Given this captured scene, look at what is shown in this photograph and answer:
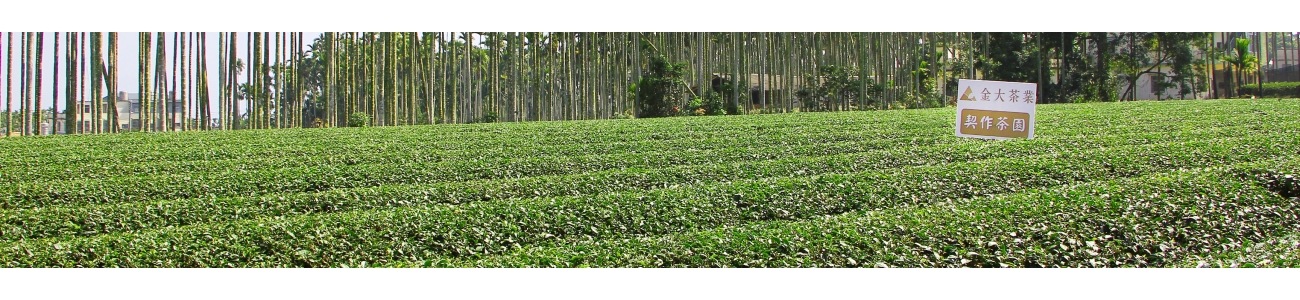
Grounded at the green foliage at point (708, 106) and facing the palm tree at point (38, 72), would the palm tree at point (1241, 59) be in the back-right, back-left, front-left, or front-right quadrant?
back-left

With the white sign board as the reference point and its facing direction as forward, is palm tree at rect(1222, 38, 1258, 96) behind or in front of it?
behind

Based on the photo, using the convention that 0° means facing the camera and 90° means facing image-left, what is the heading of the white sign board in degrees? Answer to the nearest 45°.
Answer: approximately 0°

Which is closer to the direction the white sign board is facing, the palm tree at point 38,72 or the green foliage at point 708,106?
the palm tree

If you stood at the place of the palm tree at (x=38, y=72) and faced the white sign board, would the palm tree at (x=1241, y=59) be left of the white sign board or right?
left

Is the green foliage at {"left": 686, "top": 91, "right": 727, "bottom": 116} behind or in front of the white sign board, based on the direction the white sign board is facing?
behind

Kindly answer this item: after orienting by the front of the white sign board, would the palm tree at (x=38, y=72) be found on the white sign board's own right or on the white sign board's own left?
on the white sign board's own right
